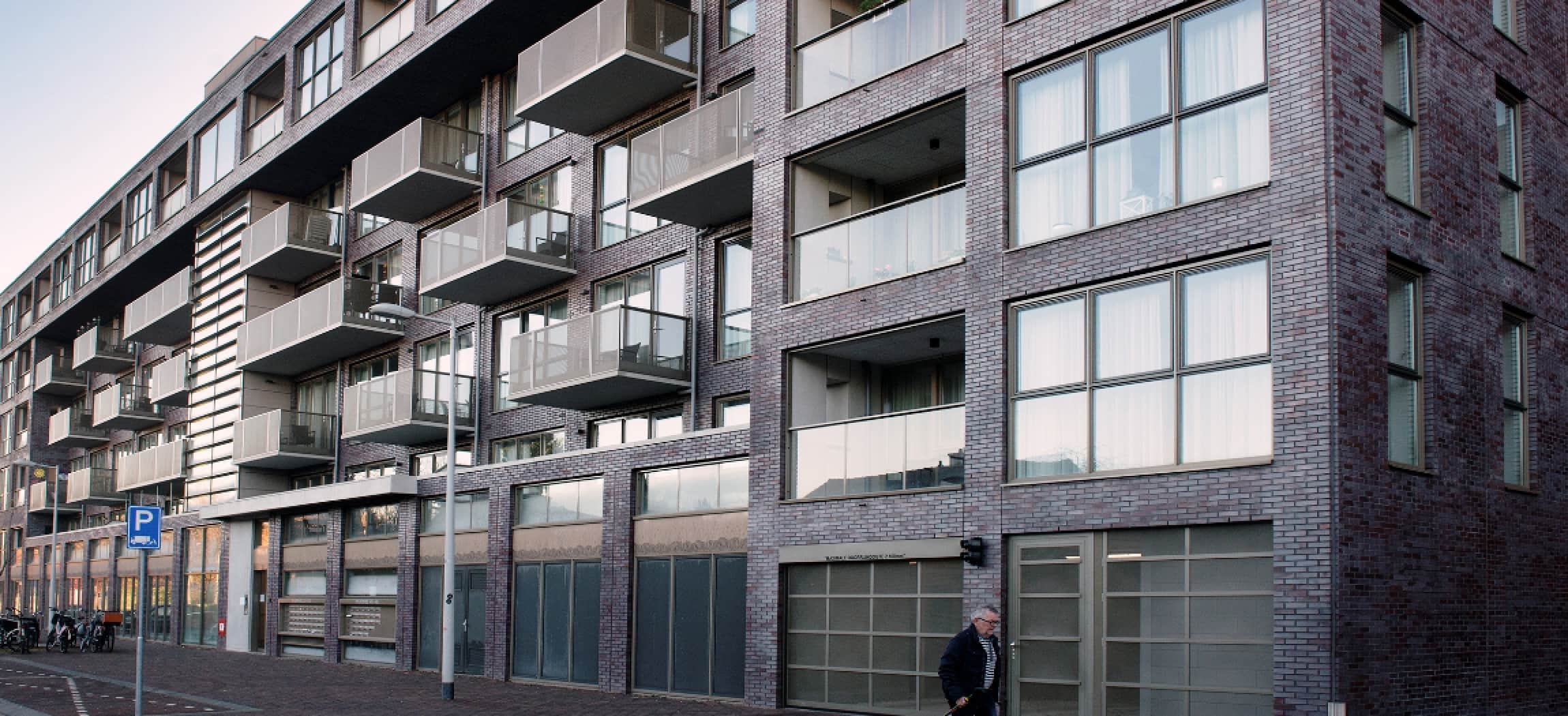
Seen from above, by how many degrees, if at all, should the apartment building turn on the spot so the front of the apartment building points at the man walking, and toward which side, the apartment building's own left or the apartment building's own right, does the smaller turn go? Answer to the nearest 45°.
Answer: approximately 45° to the apartment building's own left

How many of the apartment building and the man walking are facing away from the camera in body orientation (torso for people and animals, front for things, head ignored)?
0

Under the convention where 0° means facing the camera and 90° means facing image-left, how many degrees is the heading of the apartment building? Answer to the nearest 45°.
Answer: approximately 45°
